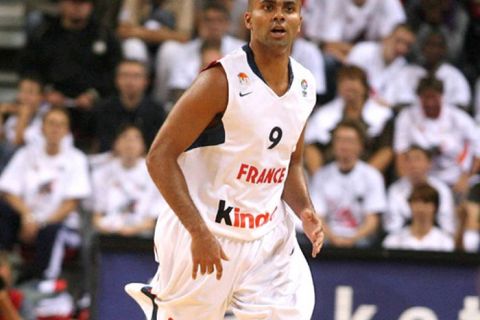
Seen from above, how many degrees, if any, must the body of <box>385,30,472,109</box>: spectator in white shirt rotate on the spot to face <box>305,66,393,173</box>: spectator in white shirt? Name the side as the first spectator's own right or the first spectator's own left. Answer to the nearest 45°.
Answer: approximately 45° to the first spectator's own right

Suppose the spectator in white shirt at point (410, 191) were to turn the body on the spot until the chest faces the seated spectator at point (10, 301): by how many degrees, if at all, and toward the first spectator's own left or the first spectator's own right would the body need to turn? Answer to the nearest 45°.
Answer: approximately 45° to the first spectator's own right

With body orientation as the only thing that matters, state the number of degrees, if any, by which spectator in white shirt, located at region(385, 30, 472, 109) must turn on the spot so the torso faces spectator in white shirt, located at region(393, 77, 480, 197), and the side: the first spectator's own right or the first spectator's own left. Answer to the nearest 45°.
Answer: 0° — they already face them

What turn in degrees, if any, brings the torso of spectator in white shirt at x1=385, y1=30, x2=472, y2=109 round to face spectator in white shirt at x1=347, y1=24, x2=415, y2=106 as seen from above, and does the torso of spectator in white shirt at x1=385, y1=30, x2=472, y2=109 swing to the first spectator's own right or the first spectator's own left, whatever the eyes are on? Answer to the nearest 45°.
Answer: approximately 90° to the first spectator's own right

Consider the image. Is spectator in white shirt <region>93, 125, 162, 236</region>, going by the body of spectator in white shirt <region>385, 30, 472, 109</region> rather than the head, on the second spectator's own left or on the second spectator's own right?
on the second spectator's own right
